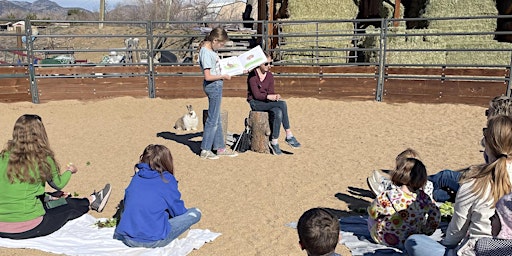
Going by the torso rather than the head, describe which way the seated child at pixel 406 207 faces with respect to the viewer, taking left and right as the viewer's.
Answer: facing away from the viewer

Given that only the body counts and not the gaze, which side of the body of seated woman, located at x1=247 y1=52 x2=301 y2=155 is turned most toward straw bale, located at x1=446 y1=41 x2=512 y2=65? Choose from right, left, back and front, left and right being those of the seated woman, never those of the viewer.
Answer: left

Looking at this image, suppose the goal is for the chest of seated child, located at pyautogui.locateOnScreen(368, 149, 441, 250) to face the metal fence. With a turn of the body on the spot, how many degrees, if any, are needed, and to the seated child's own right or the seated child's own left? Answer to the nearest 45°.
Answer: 0° — they already face it

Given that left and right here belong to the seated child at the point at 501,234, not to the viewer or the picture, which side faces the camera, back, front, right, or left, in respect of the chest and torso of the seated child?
left

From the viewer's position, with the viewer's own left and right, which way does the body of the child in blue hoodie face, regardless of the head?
facing away from the viewer and to the right of the viewer

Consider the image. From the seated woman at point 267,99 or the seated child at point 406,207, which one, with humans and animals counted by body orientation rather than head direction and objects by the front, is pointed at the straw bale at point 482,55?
the seated child

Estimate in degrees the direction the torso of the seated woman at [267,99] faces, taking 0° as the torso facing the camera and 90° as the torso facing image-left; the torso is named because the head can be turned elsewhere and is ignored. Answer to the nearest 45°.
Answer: approximately 315°

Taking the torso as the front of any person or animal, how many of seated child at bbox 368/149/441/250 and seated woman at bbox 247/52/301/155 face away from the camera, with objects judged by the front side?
1

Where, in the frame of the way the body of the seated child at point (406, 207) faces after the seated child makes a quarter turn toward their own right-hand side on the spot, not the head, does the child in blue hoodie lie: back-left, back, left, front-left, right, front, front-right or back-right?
back

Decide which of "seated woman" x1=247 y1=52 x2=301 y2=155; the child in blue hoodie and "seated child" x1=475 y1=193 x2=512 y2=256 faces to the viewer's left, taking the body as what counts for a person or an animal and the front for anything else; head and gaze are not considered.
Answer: the seated child

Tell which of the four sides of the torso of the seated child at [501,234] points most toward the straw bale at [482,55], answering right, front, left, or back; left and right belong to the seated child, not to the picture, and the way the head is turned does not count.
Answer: right
